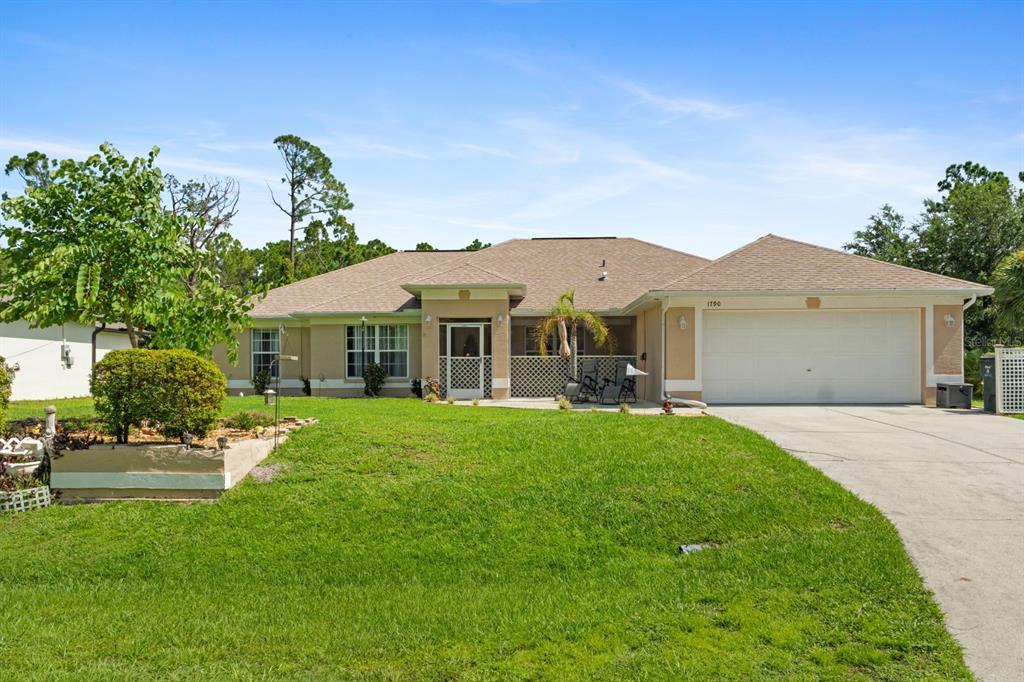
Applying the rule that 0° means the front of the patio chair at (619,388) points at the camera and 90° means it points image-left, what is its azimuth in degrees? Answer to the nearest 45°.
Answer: approximately 45°

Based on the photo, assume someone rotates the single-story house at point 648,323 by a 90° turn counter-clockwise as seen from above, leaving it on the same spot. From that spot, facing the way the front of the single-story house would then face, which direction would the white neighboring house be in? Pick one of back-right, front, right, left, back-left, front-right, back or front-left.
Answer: back

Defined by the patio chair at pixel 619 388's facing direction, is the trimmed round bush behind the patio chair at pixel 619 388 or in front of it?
in front

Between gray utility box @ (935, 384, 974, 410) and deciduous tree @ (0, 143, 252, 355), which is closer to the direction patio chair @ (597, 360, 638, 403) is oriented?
the deciduous tree

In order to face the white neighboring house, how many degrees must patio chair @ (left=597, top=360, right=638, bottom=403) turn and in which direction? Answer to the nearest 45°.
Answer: approximately 45° to its right

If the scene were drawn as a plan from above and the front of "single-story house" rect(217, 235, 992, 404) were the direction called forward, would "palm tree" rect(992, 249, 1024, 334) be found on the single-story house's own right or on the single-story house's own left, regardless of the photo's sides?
on the single-story house's own left

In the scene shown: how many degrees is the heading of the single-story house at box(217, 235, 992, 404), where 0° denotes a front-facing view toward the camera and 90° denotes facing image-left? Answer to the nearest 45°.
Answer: approximately 0°

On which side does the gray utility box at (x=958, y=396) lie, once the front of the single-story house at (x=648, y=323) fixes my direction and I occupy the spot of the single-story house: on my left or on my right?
on my left

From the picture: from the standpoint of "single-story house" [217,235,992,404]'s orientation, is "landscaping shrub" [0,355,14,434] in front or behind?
in front

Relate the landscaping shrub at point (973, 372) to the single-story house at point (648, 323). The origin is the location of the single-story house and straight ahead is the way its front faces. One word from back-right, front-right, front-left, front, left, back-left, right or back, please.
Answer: left

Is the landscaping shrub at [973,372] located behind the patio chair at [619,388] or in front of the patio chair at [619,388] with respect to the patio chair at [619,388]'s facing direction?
behind

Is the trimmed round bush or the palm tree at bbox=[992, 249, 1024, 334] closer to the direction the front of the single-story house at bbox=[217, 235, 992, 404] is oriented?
the trimmed round bush

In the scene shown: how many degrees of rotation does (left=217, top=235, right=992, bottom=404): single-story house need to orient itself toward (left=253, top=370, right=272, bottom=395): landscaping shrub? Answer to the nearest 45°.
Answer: approximately 90° to its right

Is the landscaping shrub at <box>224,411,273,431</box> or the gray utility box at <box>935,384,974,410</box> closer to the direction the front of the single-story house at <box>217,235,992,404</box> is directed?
the landscaping shrub
